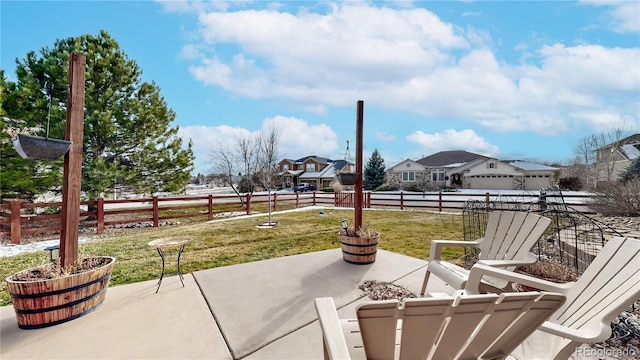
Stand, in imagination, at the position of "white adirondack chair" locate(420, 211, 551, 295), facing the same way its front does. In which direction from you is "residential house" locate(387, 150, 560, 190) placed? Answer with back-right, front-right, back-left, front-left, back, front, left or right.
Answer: back-right

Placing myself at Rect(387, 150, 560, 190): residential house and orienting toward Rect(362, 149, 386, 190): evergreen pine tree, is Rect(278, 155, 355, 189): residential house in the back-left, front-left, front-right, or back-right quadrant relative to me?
front-right

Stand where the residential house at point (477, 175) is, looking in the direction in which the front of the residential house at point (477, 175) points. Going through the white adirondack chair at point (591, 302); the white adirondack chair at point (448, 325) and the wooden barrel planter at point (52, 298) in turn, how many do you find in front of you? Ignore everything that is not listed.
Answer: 3

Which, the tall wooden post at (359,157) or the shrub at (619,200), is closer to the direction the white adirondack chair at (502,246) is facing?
the tall wooden post

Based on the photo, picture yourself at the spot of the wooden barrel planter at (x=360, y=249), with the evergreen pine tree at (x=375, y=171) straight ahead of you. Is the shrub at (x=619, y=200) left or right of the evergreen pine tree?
right

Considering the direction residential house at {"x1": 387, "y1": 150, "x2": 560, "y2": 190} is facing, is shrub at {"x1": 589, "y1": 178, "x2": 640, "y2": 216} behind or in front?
in front

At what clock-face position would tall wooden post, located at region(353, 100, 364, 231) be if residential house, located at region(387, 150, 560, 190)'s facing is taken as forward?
The tall wooden post is roughly at 12 o'clock from the residential house.

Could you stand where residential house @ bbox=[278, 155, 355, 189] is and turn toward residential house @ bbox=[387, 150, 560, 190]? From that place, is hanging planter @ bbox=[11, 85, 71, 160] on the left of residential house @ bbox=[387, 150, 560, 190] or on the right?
right

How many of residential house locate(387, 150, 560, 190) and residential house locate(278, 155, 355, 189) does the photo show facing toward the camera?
2

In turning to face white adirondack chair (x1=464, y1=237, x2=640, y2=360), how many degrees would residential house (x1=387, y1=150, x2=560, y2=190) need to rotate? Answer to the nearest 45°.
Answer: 0° — it already faces it

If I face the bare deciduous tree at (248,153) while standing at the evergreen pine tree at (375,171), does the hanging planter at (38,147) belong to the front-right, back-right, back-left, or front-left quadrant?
front-left

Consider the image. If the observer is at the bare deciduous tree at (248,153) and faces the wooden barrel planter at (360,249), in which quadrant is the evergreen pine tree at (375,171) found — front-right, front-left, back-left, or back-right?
back-left

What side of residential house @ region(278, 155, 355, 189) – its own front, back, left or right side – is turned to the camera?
front

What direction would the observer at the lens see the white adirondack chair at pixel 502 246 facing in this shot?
facing the viewer and to the left of the viewer

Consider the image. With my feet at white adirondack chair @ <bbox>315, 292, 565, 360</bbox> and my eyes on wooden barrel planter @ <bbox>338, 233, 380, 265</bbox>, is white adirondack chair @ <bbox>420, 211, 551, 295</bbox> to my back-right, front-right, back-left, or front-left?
front-right

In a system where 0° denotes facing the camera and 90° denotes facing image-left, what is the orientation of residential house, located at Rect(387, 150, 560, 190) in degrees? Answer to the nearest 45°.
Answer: approximately 0°

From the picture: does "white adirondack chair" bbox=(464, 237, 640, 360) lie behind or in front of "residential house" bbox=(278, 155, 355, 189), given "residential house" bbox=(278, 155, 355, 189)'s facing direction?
in front
